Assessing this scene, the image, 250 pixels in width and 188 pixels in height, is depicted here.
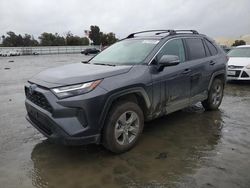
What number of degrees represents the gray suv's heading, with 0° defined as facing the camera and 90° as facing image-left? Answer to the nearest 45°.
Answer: approximately 45°

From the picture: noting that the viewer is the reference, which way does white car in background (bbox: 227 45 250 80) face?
facing the viewer and to the left of the viewer

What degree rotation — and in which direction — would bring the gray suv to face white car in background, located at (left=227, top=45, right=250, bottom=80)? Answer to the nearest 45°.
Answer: approximately 180°

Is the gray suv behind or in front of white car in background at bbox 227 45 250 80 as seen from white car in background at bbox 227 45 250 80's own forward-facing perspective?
in front

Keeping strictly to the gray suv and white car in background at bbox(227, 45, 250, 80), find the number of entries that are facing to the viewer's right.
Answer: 0
